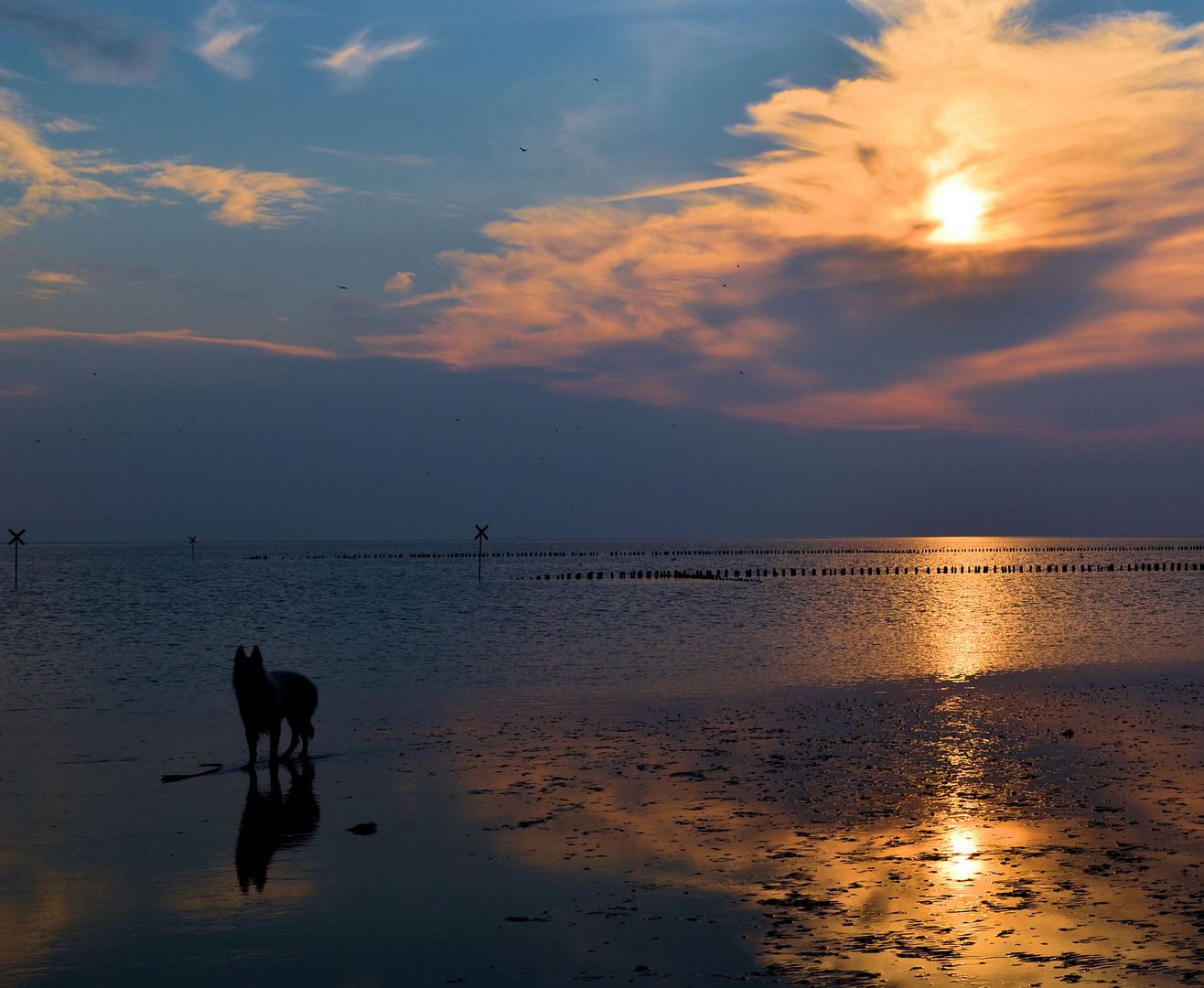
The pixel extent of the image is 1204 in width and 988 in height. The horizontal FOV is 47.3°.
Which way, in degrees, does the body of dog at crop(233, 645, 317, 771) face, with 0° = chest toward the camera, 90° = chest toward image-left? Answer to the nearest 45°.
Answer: approximately 45°
